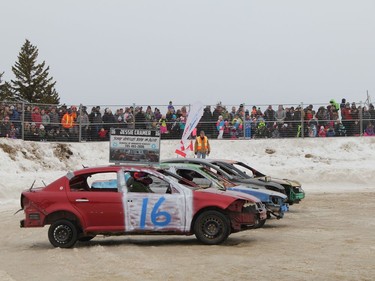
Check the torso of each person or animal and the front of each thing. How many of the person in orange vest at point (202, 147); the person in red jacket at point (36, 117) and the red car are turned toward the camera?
2

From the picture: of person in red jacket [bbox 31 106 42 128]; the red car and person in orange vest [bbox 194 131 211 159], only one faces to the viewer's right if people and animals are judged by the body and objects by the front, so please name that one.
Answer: the red car

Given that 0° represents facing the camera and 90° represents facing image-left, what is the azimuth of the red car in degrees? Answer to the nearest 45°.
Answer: approximately 270°

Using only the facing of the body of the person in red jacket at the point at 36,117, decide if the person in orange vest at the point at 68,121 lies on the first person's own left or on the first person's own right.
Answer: on the first person's own left

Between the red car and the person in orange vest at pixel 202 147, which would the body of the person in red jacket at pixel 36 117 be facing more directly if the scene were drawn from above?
the red car

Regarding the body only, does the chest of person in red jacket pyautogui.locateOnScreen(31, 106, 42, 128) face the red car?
yes

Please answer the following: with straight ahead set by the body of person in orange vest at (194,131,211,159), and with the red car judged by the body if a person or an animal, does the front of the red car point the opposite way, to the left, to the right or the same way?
to the left

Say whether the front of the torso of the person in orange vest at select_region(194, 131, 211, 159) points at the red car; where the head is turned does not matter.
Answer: yes

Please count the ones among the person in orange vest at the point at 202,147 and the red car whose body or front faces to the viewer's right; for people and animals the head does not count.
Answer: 1

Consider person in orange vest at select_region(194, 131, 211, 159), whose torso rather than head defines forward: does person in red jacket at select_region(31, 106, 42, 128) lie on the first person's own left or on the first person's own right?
on the first person's own right

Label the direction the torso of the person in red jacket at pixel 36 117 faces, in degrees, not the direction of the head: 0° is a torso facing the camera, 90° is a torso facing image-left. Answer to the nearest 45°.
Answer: approximately 0°

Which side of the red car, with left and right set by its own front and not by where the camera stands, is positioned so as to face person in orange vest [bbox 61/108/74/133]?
left

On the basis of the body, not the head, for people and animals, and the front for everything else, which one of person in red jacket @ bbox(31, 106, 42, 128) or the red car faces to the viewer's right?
the red car

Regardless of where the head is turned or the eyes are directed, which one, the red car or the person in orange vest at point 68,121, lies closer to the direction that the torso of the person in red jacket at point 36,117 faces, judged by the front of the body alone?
the red car
